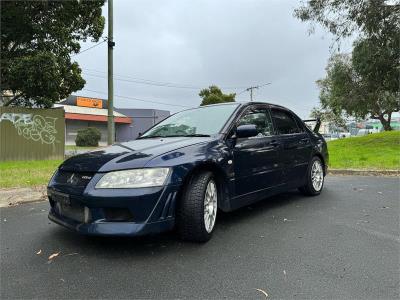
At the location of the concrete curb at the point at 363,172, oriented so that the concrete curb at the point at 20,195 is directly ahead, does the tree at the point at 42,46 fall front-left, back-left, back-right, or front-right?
front-right

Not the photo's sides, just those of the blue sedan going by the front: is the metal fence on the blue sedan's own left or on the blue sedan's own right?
on the blue sedan's own right

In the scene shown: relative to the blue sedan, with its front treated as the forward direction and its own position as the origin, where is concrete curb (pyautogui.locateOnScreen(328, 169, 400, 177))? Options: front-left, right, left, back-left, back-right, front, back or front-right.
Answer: back

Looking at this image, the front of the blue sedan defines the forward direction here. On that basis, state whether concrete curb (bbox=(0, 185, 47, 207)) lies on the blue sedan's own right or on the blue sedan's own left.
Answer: on the blue sedan's own right

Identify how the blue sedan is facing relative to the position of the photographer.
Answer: facing the viewer and to the left of the viewer

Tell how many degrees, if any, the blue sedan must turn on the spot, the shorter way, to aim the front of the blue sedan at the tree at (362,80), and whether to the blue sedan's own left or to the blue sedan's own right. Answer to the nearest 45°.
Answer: approximately 180°

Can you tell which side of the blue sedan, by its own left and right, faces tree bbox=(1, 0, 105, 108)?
right

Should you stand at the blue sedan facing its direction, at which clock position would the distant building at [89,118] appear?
The distant building is roughly at 4 o'clock from the blue sedan.

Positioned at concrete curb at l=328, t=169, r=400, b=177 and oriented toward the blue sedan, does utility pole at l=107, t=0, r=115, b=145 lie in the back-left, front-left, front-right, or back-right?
front-right

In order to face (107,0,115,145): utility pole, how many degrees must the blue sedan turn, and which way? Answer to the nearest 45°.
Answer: approximately 135° to its right
